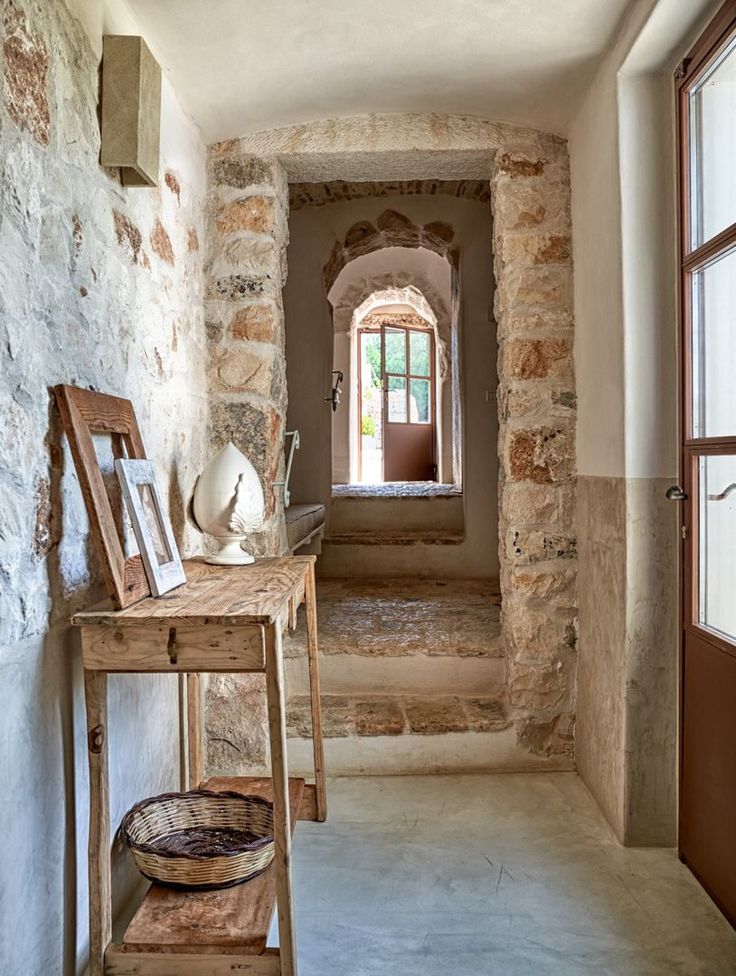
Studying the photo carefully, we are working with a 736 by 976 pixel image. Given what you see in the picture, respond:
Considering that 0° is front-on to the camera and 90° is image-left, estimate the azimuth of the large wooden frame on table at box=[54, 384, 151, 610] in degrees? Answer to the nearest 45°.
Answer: approximately 315°

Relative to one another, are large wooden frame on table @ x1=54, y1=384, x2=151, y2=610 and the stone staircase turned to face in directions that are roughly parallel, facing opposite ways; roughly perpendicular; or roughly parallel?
roughly perpendicular

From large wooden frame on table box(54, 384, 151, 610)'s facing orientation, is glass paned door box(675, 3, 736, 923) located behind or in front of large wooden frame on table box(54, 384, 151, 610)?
in front

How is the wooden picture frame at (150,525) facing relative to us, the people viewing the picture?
facing the viewer and to the right of the viewer

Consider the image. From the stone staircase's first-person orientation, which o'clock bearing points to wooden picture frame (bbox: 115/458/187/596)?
The wooden picture frame is roughly at 1 o'clock from the stone staircase.

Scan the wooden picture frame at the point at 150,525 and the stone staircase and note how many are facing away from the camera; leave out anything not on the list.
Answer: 0

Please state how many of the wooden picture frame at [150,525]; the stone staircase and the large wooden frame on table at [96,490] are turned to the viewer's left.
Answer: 0

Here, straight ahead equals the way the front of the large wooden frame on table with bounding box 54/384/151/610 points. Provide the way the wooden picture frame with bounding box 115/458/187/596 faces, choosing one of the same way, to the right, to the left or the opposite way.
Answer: the same way

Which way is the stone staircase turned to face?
toward the camera

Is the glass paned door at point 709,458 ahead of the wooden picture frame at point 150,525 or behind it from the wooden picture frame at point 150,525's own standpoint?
ahead

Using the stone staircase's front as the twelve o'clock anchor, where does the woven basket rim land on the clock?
The woven basket rim is roughly at 1 o'clock from the stone staircase.

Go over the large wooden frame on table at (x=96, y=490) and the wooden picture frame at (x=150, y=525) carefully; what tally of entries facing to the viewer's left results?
0

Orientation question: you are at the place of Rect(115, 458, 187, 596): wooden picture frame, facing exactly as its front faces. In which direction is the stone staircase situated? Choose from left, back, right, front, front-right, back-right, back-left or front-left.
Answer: left
